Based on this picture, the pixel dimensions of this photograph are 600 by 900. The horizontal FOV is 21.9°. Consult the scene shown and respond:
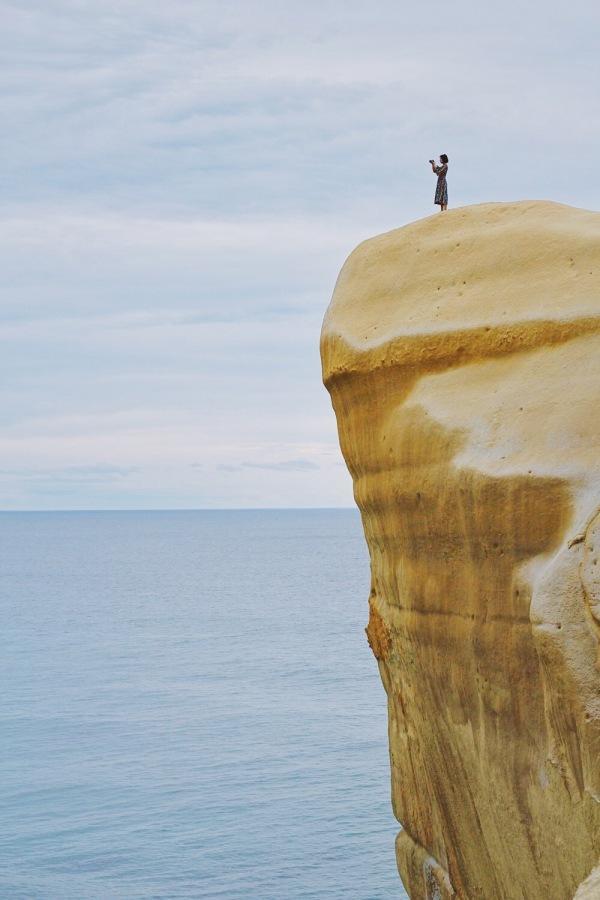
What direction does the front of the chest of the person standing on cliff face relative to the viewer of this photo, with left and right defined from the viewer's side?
facing to the left of the viewer
